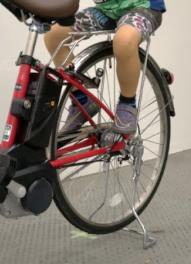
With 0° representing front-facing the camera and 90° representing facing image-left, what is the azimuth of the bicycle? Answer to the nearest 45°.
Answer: approximately 45°
